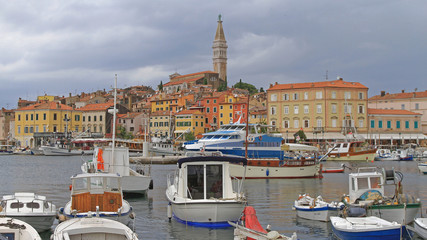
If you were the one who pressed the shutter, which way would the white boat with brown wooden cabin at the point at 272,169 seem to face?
facing to the left of the viewer

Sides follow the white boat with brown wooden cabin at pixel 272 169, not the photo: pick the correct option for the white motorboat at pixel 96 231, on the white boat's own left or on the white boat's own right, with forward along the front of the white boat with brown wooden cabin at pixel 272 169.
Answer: on the white boat's own left

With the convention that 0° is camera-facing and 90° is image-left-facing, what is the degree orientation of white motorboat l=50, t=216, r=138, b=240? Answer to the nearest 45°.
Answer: approximately 180°

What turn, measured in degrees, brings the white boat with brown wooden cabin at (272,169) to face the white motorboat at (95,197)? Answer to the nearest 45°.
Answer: approximately 90° to its left

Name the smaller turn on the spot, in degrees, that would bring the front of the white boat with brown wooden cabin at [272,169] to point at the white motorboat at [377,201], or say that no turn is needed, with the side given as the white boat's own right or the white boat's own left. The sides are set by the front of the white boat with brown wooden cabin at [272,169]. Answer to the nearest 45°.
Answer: approximately 90° to the white boat's own left

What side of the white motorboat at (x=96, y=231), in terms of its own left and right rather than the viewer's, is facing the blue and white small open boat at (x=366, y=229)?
right
